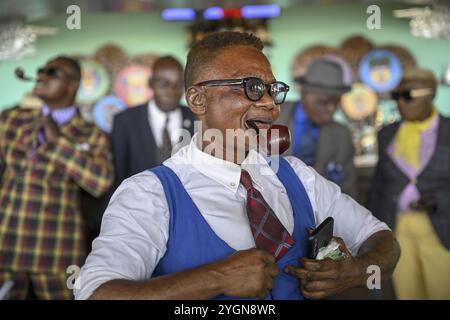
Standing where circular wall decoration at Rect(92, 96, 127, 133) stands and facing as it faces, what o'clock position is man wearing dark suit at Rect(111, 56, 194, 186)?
The man wearing dark suit is roughly at 12 o'clock from the circular wall decoration.

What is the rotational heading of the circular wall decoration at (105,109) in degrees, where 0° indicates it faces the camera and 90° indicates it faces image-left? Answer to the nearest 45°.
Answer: approximately 0°

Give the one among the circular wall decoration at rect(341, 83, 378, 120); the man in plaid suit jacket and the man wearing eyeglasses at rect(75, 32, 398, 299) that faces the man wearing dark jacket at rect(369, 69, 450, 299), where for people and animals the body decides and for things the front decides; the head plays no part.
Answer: the circular wall decoration

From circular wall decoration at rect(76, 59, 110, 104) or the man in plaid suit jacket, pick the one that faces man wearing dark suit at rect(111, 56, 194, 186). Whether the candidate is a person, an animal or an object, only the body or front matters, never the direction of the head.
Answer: the circular wall decoration

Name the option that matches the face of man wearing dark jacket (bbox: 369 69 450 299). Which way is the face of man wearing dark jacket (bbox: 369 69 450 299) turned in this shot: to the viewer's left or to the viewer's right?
to the viewer's left

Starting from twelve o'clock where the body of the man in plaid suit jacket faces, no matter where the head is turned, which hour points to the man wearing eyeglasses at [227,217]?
The man wearing eyeglasses is roughly at 10 o'clock from the man in plaid suit jacket.

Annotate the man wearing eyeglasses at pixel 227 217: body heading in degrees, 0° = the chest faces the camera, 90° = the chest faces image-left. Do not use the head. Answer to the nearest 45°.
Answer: approximately 315°
